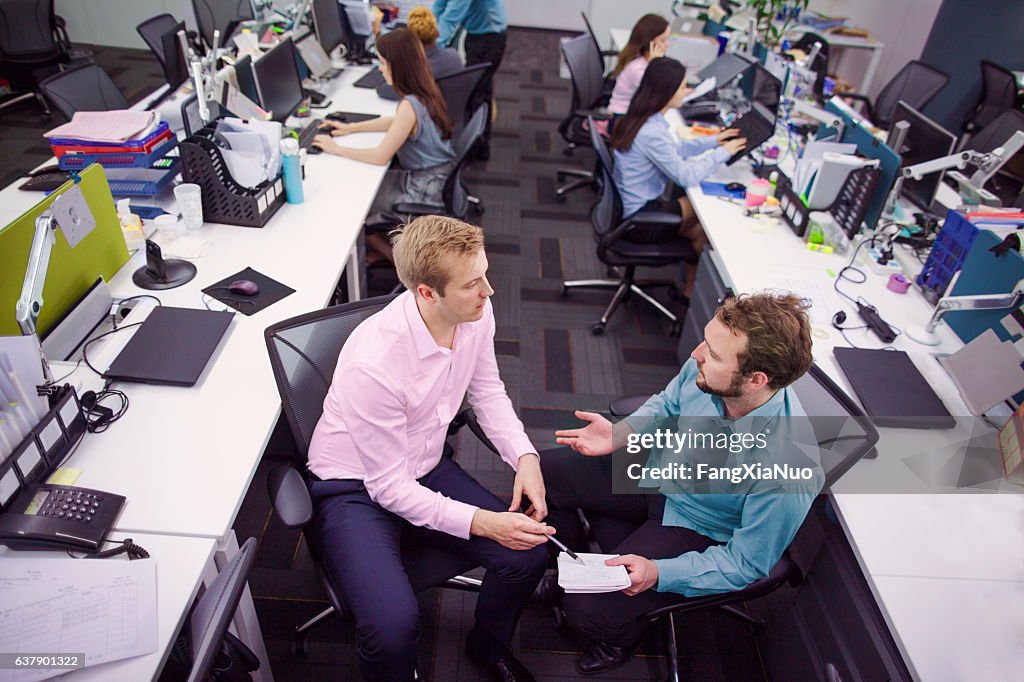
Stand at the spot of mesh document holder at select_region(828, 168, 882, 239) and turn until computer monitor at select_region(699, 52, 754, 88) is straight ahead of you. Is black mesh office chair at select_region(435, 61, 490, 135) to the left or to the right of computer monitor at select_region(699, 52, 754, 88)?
left

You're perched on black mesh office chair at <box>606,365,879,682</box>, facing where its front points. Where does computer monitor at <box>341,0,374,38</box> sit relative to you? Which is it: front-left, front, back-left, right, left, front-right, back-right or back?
right

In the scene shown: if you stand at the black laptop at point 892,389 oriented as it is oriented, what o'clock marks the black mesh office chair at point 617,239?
The black mesh office chair is roughly at 1 o'clock from the black laptop.

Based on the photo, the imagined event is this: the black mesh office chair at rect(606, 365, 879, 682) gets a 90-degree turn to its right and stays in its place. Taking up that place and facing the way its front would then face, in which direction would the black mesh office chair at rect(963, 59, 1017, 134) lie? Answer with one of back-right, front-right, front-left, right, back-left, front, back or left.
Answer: front-right

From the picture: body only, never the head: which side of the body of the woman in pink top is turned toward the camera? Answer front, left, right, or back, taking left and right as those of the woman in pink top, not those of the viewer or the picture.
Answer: right

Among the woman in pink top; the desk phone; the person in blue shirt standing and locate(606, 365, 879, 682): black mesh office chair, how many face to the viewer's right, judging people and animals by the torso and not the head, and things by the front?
2

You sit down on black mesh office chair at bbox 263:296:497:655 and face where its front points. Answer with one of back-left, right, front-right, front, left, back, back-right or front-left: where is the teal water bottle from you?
back-left

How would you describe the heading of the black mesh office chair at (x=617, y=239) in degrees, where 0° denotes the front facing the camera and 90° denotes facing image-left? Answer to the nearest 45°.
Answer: approximately 270°

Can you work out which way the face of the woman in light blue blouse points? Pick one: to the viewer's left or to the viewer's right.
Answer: to the viewer's right

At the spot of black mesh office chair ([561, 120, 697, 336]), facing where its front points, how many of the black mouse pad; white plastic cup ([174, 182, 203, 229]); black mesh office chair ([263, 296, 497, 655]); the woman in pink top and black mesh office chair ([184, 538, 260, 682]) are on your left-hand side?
1

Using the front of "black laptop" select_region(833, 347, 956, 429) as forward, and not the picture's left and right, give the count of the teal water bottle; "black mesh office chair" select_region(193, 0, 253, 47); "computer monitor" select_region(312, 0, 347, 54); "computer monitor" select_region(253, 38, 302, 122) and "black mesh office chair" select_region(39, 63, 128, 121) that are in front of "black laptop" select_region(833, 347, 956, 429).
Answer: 5

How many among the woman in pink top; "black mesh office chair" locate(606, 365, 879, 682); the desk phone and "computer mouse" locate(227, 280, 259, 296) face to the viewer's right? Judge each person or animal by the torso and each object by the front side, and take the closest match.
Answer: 2

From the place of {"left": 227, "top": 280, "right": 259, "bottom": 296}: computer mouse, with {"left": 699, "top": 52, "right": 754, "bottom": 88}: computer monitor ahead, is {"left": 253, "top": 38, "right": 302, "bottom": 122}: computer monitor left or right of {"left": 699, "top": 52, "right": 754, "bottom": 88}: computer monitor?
left

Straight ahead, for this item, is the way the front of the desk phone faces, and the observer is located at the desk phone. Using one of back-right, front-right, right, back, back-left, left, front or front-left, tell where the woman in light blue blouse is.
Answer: front

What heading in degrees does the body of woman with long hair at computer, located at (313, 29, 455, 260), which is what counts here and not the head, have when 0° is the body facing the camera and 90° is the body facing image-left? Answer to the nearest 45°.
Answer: approximately 90°

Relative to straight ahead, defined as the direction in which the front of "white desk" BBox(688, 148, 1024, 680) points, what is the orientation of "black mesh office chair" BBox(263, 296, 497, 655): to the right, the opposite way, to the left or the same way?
the opposite way

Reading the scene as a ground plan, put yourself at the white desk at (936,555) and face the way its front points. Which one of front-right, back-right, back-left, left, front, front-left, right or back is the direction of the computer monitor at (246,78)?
front
